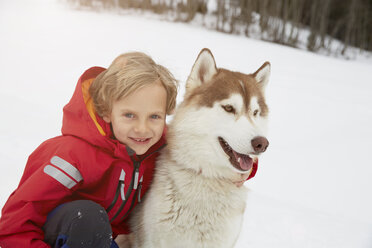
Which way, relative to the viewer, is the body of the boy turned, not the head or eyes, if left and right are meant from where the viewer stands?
facing the viewer and to the right of the viewer

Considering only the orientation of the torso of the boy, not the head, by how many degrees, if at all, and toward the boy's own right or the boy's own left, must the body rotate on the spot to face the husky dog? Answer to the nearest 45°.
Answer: approximately 45° to the boy's own left

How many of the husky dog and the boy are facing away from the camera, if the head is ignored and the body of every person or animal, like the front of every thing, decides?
0

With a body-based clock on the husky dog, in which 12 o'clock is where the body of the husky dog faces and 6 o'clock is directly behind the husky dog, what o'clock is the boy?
The boy is roughly at 4 o'clock from the husky dog.
